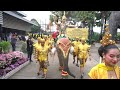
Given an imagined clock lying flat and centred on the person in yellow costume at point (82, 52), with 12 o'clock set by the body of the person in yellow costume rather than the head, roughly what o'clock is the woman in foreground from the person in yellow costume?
The woman in foreground is roughly at 12 o'clock from the person in yellow costume.

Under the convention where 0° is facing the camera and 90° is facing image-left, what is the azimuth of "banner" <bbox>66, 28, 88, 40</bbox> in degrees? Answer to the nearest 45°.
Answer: approximately 0°

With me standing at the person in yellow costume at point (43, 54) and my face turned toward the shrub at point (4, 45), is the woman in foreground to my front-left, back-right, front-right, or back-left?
back-left

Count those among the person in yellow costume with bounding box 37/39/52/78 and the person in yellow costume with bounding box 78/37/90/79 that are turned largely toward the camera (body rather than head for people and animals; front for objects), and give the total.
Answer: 2
